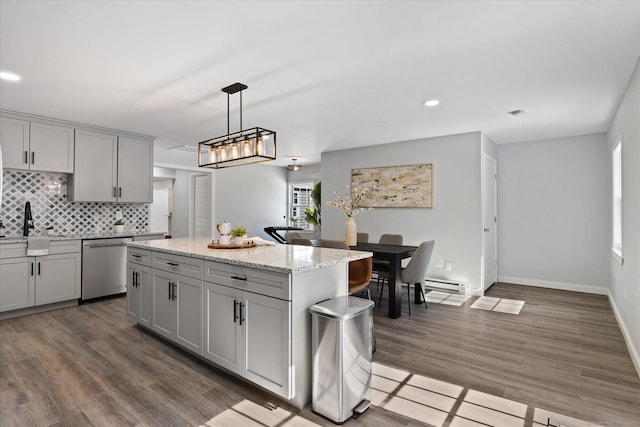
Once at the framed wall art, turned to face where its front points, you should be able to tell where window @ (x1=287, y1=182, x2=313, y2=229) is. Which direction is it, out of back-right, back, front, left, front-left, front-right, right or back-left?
right

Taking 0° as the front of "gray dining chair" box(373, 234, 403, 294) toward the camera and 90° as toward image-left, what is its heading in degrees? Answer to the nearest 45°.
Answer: approximately 45°

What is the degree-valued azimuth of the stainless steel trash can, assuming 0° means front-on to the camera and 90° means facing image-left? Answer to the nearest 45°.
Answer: approximately 315°

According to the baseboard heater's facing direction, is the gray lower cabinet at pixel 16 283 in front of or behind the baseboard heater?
in front

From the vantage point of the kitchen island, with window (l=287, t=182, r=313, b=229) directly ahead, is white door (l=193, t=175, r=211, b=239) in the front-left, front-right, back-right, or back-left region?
front-left

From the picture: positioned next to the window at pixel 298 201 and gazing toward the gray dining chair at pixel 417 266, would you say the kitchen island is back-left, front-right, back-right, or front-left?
front-right

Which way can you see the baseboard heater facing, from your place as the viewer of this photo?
facing the viewer and to the left of the viewer

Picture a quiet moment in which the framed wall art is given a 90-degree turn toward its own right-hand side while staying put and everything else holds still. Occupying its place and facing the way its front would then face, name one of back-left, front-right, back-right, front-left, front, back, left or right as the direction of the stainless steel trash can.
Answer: back-left

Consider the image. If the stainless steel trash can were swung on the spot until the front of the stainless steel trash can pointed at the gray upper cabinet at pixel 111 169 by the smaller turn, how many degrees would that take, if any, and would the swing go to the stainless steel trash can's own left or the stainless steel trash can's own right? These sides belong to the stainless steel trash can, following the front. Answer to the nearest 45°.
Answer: approximately 180°

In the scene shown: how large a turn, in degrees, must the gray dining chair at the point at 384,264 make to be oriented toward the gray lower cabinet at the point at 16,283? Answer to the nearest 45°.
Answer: approximately 45° to its right

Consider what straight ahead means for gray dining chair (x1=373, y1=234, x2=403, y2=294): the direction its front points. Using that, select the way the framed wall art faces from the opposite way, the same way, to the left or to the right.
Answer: the same way

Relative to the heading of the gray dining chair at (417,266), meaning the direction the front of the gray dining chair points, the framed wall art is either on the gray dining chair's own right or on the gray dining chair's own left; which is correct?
on the gray dining chair's own right
